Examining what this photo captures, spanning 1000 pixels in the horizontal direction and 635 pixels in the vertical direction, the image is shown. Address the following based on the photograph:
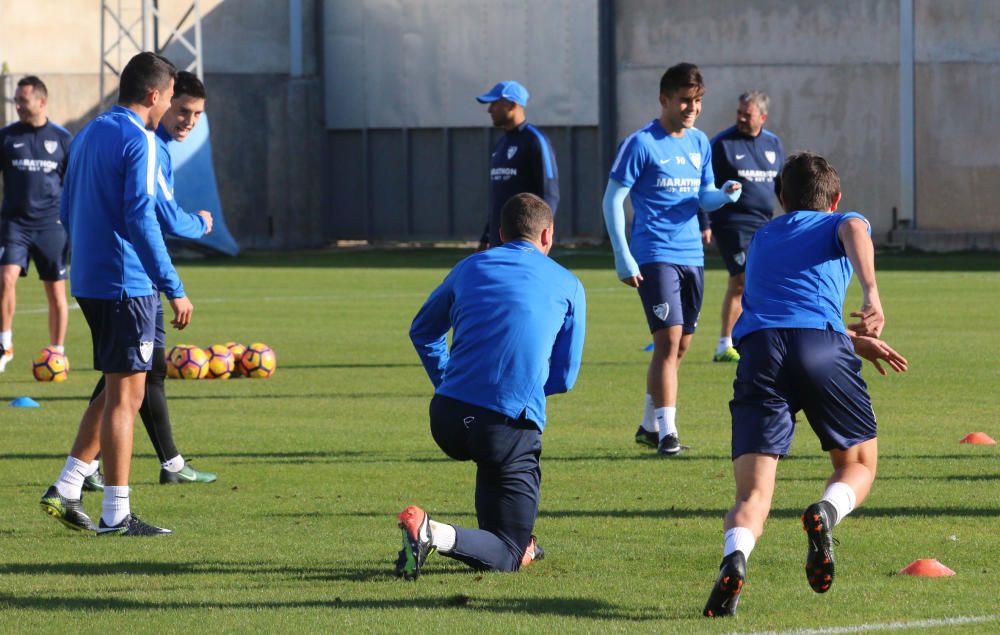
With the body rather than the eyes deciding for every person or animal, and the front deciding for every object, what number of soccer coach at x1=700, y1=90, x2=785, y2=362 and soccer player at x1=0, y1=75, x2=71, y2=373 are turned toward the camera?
2

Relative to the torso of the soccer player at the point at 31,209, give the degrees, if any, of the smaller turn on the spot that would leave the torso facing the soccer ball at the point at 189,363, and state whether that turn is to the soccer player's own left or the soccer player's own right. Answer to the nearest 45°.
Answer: approximately 45° to the soccer player's own left

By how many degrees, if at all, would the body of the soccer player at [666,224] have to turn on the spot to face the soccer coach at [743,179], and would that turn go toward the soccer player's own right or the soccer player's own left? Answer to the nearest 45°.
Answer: approximately 135° to the soccer player's own left

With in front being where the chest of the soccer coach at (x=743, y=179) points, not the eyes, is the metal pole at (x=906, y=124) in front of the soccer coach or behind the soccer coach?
behind

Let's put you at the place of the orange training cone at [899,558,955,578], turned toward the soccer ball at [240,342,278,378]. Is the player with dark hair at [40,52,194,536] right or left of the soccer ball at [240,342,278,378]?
left
